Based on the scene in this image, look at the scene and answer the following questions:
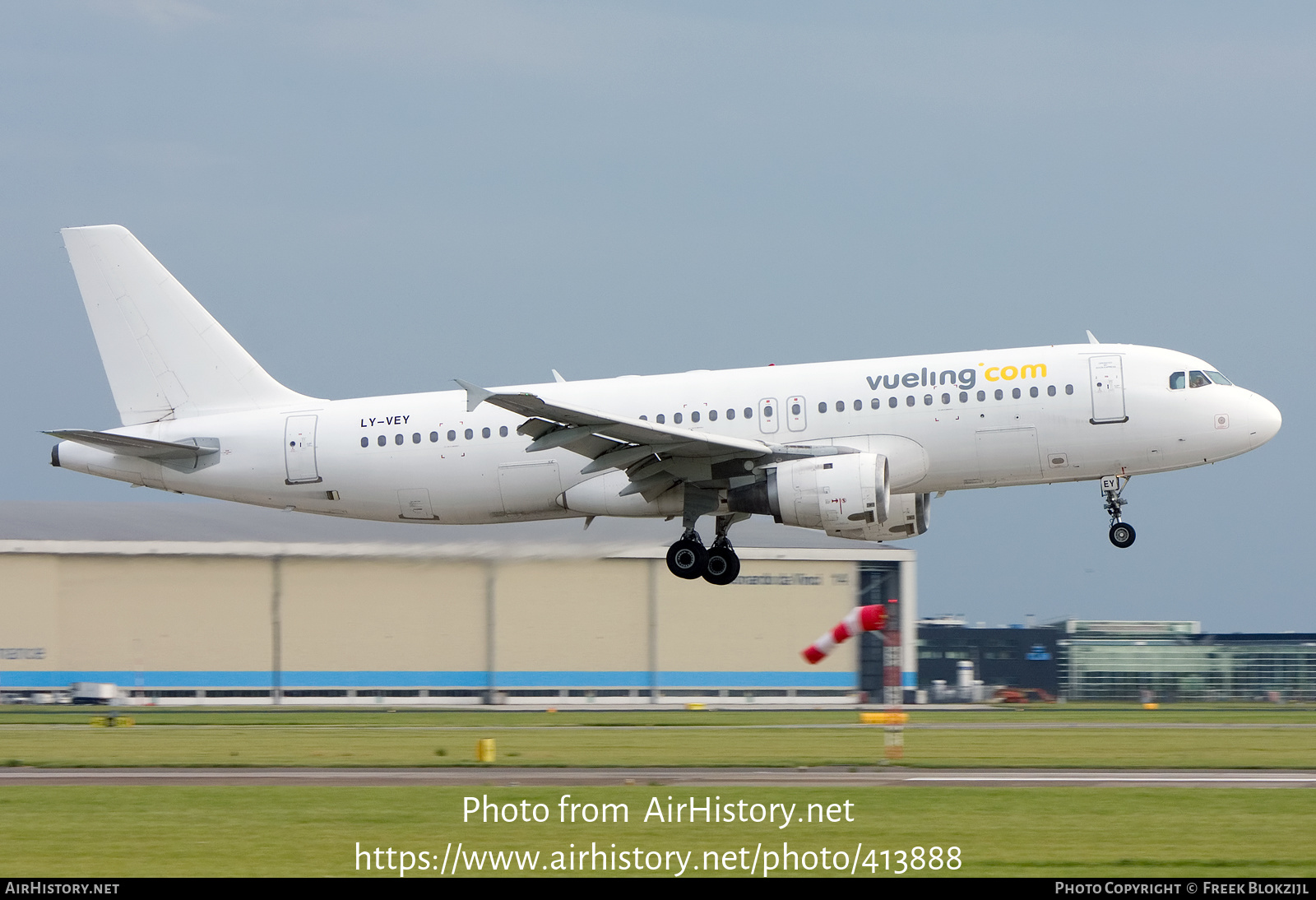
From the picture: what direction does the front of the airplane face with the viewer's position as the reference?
facing to the right of the viewer

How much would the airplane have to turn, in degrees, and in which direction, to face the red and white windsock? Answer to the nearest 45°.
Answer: approximately 45° to its left
